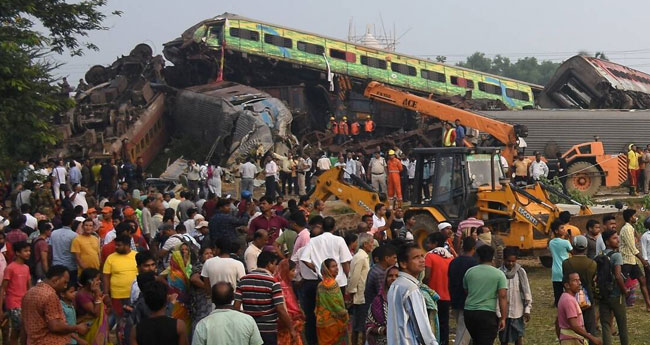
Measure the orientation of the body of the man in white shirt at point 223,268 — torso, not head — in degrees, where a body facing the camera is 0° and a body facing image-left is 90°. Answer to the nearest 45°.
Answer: approximately 180°

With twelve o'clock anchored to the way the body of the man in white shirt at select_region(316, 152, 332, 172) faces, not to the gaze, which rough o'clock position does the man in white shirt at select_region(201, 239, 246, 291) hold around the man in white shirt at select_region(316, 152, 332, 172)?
the man in white shirt at select_region(201, 239, 246, 291) is roughly at 6 o'clock from the man in white shirt at select_region(316, 152, 332, 172).

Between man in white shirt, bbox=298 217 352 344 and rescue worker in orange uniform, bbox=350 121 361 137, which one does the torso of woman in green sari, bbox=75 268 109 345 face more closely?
the man in white shirt

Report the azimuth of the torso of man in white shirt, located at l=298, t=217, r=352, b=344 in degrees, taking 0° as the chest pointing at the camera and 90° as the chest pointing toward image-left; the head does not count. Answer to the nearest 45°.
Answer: approximately 180°

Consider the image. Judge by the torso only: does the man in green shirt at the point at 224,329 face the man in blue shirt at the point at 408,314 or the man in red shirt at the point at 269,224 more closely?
the man in red shirt

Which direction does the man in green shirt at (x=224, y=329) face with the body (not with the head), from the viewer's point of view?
away from the camera

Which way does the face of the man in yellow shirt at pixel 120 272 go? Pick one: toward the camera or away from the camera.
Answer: toward the camera

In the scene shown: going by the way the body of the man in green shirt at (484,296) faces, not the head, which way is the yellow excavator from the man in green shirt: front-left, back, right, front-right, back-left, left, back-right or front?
front

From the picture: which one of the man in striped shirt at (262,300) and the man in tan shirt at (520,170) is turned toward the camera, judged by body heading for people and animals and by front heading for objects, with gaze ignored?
the man in tan shirt

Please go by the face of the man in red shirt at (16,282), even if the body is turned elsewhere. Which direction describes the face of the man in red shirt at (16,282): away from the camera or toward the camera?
toward the camera
